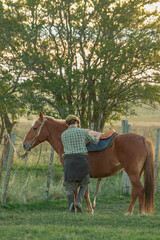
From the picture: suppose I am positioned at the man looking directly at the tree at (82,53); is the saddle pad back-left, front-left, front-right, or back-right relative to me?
front-right

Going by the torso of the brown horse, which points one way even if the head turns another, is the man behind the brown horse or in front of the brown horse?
in front

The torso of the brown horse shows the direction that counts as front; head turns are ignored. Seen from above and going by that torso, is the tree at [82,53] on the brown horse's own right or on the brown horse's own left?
on the brown horse's own right

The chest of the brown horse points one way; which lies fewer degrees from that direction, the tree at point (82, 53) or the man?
the man

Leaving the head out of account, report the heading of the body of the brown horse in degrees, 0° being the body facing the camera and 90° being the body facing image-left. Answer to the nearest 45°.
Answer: approximately 90°
